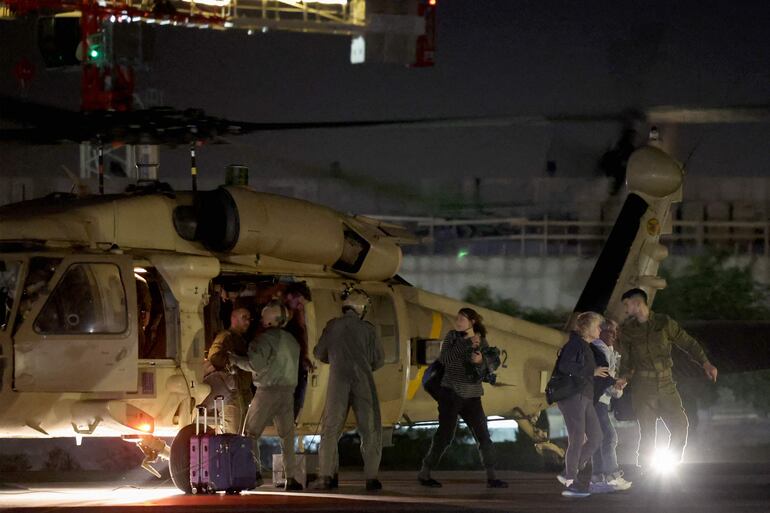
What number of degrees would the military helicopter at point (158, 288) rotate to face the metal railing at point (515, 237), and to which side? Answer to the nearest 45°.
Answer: approximately 135° to its right

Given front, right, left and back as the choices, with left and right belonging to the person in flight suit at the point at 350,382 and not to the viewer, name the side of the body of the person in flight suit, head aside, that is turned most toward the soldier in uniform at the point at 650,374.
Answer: right

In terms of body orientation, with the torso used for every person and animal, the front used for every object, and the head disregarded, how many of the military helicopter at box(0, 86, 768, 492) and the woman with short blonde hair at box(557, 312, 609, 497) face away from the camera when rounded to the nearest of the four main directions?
0

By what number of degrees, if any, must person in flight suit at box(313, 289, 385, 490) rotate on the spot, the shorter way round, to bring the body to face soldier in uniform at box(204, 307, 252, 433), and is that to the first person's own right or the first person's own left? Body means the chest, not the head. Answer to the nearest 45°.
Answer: approximately 90° to the first person's own left

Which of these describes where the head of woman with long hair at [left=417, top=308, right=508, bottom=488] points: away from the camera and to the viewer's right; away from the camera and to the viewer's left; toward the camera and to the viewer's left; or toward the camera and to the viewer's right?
toward the camera and to the viewer's left

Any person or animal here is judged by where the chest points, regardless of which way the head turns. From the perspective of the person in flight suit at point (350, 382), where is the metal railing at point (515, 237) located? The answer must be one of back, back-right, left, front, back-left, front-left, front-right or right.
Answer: front

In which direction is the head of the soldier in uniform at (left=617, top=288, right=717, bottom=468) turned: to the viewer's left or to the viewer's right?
to the viewer's left

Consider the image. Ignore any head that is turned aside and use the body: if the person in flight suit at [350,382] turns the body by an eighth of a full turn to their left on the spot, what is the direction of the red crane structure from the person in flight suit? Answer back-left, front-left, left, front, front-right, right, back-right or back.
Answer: front-right

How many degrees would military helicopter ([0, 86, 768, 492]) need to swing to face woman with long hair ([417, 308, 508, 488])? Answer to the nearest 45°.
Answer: approximately 135° to its left

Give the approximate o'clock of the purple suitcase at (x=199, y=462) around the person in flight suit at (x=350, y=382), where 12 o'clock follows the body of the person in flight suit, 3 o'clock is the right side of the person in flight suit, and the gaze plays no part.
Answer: The purple suitcase is roughly at 8 o'clock from the person in flight suit.

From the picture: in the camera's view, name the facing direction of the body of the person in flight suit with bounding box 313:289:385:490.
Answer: away from the camera

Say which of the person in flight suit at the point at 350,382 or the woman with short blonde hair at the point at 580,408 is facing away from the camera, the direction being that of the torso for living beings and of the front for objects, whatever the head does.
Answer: the person in flight suit
